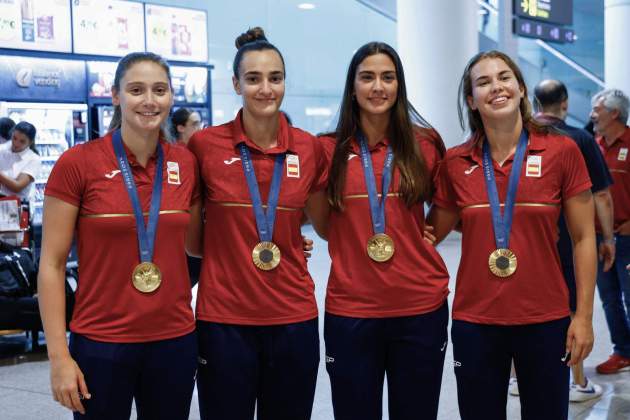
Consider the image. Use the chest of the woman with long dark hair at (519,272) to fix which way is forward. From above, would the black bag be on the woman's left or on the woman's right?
on the woman's right

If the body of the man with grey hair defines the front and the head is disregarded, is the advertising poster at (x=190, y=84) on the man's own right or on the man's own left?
on the man's own right

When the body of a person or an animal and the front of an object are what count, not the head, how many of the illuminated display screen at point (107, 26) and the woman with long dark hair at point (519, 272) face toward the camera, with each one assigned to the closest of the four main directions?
2

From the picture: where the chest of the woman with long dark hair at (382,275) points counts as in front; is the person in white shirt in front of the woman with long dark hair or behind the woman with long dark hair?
behind

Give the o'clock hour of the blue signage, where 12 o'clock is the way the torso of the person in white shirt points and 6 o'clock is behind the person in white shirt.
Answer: The blue signage is roughly at 5 o'clock from the person in white shirt.

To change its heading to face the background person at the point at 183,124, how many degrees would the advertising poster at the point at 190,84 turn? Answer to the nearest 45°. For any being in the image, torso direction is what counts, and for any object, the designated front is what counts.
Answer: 0° — it already faces them
